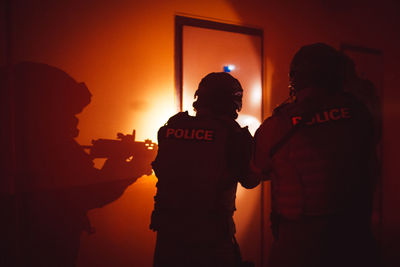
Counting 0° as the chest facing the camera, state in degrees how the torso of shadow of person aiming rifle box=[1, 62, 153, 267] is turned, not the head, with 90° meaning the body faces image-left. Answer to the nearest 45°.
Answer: approximately 270°

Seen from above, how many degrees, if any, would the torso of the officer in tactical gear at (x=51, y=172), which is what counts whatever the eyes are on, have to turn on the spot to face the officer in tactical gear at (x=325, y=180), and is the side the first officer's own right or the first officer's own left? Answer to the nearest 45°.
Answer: approximately 45° to the first officer's own right

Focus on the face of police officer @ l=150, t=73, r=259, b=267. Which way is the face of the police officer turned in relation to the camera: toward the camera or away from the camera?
away from the camera

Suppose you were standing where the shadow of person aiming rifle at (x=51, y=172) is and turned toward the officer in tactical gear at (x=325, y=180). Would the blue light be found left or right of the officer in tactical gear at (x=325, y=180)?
left

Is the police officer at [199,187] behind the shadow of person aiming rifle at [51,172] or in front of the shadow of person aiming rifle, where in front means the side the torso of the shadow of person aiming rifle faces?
in front

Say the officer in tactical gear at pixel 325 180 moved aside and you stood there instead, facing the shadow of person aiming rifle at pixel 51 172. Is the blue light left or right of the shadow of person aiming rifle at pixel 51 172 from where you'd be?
right

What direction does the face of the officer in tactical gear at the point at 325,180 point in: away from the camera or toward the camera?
away from the camera

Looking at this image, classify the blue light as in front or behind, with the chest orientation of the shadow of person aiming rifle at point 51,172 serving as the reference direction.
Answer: in front
